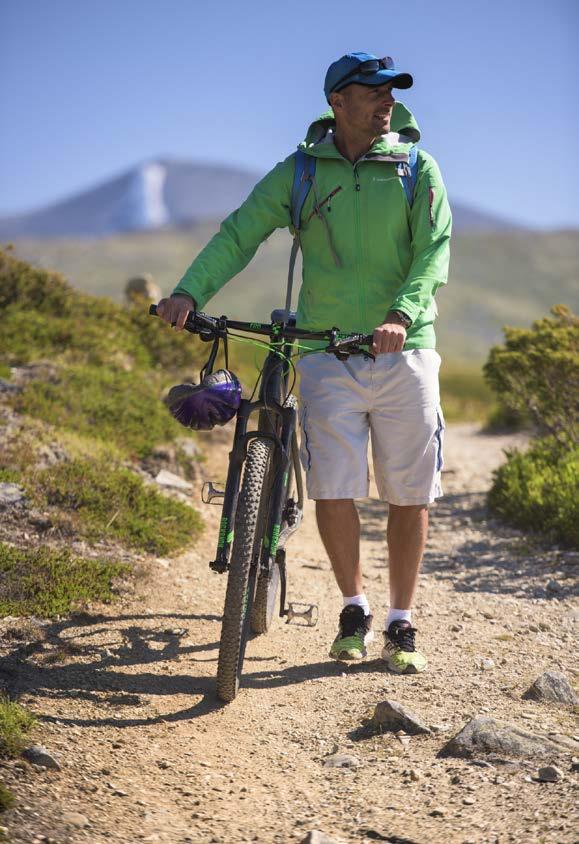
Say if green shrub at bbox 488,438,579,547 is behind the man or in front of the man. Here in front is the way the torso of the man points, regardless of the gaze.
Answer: behind

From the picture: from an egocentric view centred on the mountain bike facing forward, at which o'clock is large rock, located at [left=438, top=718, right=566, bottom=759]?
The large rock is roughly at 10 o'clock from the mountain bike.

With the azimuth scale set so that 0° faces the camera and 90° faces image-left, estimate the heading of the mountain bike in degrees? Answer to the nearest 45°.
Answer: approximately 0°

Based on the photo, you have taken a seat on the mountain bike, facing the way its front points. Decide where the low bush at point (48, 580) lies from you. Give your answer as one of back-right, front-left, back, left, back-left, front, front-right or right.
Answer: back-right

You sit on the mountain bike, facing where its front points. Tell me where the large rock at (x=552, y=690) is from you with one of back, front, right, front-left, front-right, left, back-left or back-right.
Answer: left

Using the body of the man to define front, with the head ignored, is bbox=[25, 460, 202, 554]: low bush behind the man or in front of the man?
behind
